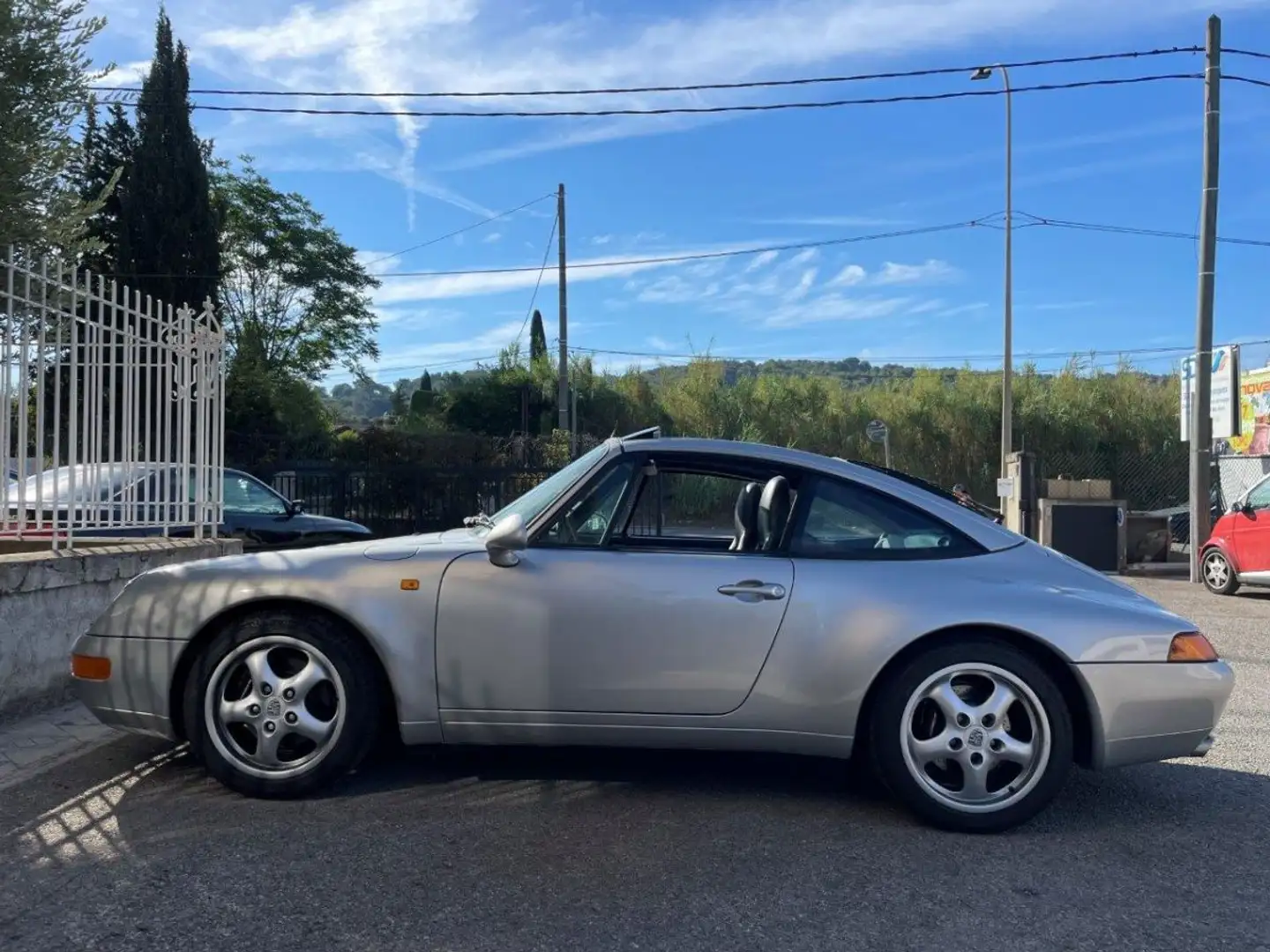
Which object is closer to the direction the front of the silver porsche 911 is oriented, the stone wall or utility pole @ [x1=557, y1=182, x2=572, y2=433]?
the stone wall

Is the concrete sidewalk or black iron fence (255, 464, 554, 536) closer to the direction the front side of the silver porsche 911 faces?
the concrete sidewalk

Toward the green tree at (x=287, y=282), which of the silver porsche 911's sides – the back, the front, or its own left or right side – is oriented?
right

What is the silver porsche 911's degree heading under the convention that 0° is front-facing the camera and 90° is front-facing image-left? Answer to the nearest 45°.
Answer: approximately 90°

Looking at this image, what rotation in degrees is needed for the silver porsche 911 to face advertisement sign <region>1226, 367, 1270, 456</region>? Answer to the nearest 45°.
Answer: approximately 135° to its right

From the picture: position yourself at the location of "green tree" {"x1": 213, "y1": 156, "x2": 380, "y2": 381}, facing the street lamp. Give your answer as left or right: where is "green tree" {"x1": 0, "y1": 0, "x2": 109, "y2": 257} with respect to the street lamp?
right

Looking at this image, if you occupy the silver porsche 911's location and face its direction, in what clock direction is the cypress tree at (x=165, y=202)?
The cypress tree is roughly at 2 o'clock from the silver porsche 911.

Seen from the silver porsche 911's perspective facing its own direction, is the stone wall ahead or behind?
ahead

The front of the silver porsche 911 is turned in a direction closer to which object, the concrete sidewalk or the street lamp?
the concrete sidewalk

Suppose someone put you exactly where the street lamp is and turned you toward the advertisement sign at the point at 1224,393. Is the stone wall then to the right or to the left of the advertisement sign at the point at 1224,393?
right

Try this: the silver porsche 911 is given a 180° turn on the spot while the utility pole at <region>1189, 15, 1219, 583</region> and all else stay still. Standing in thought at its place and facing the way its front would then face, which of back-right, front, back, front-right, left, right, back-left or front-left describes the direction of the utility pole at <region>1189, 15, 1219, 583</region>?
front-left

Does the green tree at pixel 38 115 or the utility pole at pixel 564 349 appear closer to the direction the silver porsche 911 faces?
the green tree

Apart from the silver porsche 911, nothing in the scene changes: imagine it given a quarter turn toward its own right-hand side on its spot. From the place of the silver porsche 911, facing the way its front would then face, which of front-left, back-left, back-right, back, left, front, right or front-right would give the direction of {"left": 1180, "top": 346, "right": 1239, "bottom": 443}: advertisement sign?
front-right

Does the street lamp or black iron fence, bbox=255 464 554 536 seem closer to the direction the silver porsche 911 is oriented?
the black iron fence

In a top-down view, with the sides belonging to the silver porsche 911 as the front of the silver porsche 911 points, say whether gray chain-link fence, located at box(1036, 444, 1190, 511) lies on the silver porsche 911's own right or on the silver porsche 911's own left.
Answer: on the silver porsche 911's own right

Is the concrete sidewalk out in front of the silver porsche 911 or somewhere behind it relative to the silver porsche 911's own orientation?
in front

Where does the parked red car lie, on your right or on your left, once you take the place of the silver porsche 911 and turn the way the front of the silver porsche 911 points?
on your right
